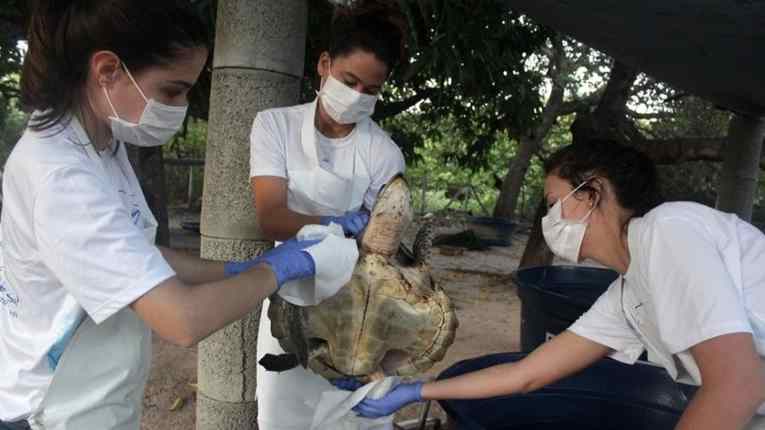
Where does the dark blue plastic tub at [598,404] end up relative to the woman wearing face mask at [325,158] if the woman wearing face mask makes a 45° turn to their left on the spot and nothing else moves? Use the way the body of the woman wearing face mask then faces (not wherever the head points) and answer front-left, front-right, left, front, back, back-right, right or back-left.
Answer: front-left

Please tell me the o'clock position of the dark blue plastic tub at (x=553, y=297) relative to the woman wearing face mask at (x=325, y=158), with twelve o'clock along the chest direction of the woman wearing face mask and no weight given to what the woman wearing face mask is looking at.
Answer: The dark blue plastic tub is roughly at 8 o'clock from the woman wearing face mask.

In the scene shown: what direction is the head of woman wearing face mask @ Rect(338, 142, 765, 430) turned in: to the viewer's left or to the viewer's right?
to the viewer's left

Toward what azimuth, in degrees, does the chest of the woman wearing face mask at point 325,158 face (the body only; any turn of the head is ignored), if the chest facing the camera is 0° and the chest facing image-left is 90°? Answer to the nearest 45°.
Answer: approximately 0°

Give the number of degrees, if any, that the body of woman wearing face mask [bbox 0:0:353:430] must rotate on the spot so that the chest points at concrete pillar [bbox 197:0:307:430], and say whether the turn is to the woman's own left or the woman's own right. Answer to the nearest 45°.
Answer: approximately 90° to the woman's own left

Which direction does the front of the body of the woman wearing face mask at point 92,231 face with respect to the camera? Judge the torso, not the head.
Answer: to the viewer's right

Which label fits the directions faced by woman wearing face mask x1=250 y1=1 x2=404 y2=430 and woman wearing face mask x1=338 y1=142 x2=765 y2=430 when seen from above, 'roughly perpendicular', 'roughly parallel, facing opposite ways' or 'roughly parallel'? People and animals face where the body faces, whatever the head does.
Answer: roughly perpendicular

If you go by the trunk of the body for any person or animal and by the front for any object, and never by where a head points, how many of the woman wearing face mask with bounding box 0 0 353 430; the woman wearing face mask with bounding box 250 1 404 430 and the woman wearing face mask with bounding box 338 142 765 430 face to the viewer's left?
1

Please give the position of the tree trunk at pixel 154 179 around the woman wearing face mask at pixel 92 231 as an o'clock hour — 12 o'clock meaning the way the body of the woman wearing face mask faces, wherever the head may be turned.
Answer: The tree trunk is roughly at 9 o'clock from the woman wearing face mask.

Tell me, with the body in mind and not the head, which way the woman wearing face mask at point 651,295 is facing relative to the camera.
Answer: to the viewer's left

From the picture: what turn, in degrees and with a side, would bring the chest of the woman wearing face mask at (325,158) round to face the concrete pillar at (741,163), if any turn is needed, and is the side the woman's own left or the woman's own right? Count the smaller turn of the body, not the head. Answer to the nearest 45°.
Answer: approximately 135° to the woman's own left

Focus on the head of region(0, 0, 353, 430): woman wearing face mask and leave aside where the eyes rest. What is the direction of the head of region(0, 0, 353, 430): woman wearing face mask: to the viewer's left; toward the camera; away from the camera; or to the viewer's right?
to the viewer's right
